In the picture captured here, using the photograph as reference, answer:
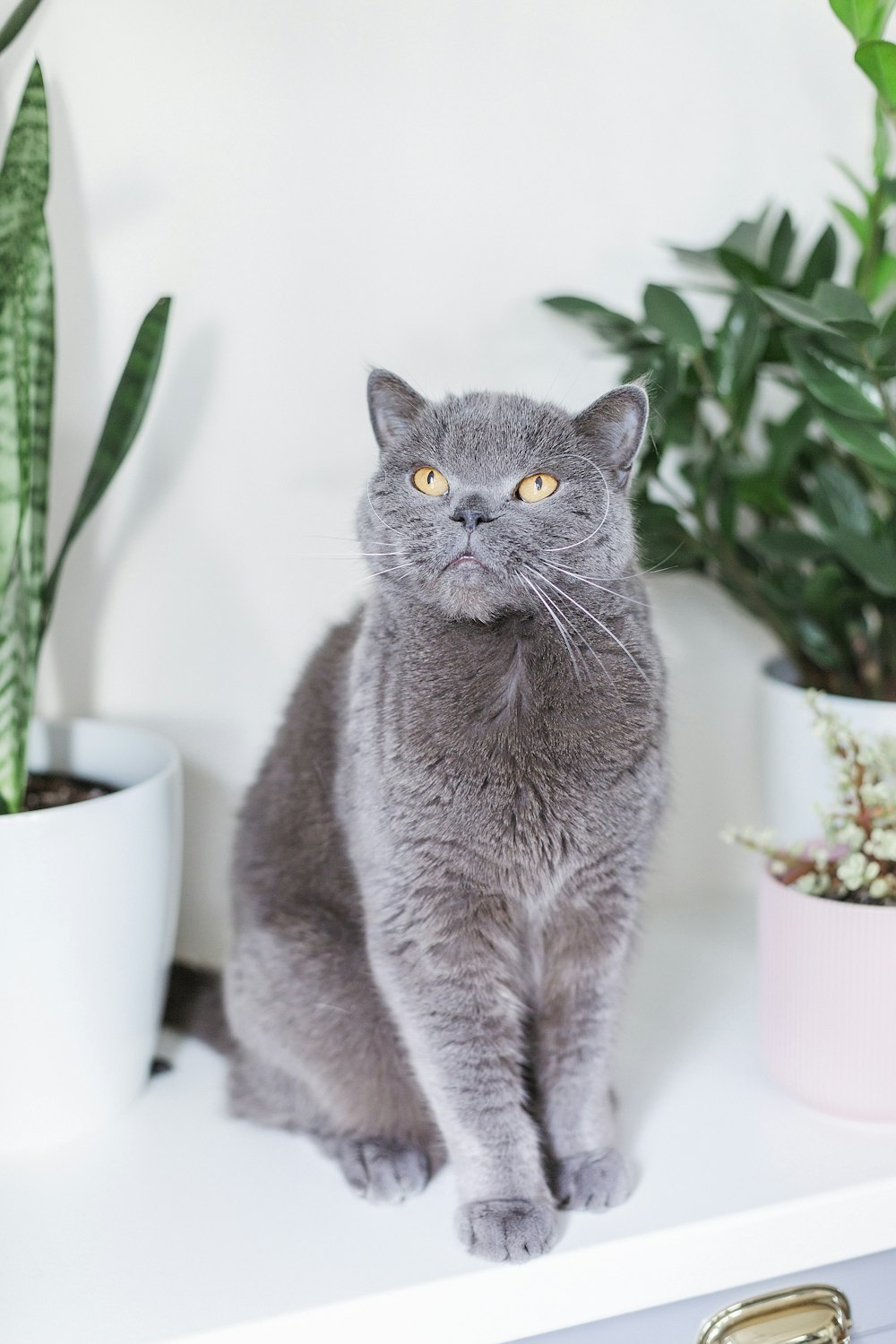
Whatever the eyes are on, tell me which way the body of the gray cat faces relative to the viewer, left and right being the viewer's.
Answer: facing the viewer and to the right of the viewer

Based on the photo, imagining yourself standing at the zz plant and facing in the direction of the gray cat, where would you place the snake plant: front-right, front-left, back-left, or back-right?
front-right
